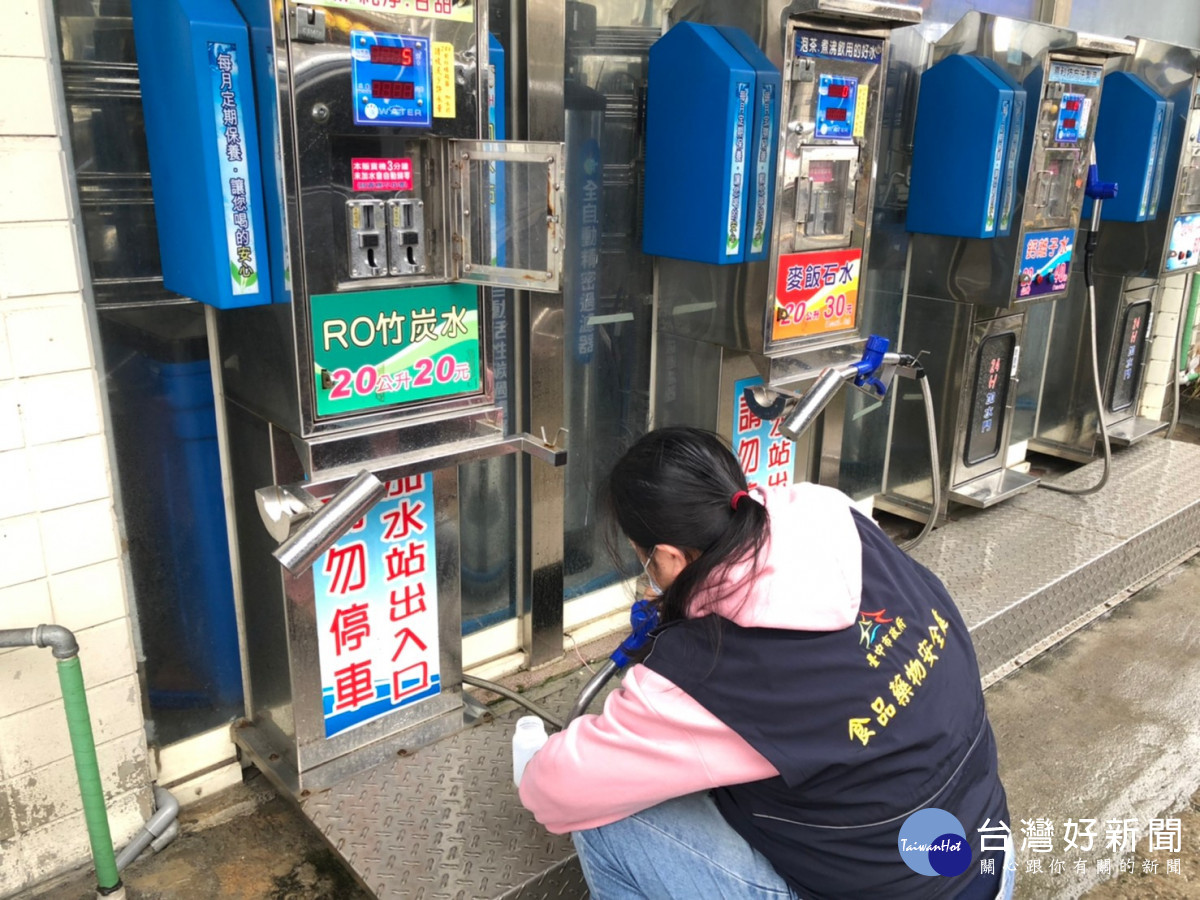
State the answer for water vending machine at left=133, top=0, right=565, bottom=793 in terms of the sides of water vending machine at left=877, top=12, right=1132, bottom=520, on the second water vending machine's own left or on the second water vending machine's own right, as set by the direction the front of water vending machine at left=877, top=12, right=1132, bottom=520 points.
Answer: on the second water vending machine's own right

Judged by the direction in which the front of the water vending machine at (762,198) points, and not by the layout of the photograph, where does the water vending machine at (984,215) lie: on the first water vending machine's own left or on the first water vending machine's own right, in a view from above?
on the first water vending machine's own left

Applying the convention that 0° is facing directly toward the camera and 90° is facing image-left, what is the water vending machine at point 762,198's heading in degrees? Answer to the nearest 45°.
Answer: approximately 315°

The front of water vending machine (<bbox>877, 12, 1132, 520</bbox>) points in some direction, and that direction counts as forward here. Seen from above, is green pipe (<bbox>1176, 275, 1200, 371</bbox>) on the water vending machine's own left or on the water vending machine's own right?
on the water vending machine's own left

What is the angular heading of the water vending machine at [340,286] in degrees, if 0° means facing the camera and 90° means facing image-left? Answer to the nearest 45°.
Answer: approximately 315°

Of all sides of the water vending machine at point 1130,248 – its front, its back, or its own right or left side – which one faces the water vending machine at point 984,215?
right

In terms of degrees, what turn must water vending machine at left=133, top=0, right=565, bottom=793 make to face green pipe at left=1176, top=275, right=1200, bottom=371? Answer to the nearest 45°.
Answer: approximately 90° to its left

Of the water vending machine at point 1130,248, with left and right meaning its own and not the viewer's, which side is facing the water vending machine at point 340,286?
right
